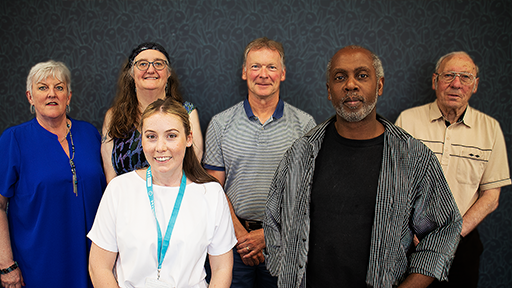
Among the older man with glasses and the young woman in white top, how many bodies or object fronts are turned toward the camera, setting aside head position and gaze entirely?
2

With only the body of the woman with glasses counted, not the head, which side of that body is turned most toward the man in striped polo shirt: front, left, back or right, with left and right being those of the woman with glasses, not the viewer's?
left

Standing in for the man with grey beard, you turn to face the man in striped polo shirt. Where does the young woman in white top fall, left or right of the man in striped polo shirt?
left

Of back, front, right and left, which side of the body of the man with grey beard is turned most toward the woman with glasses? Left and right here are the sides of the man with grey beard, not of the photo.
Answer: right

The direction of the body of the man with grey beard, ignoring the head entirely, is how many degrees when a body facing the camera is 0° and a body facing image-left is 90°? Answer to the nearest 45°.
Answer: approximately 0°

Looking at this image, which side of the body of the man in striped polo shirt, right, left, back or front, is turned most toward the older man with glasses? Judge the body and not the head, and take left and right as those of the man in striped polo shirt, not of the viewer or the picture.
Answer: left

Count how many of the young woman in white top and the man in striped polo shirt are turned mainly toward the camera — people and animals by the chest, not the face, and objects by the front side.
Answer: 2

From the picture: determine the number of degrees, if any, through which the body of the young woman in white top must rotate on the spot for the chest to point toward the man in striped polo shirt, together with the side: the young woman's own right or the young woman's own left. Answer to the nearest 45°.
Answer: approximately 135° to the young woman's own left

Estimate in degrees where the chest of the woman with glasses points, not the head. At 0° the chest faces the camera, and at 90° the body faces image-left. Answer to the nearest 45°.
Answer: approximately 0°

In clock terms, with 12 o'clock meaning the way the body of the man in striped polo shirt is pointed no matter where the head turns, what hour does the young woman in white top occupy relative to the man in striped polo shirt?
The young woman in white top is roughly at 1 o'clock from the man in striped polo shirt.
